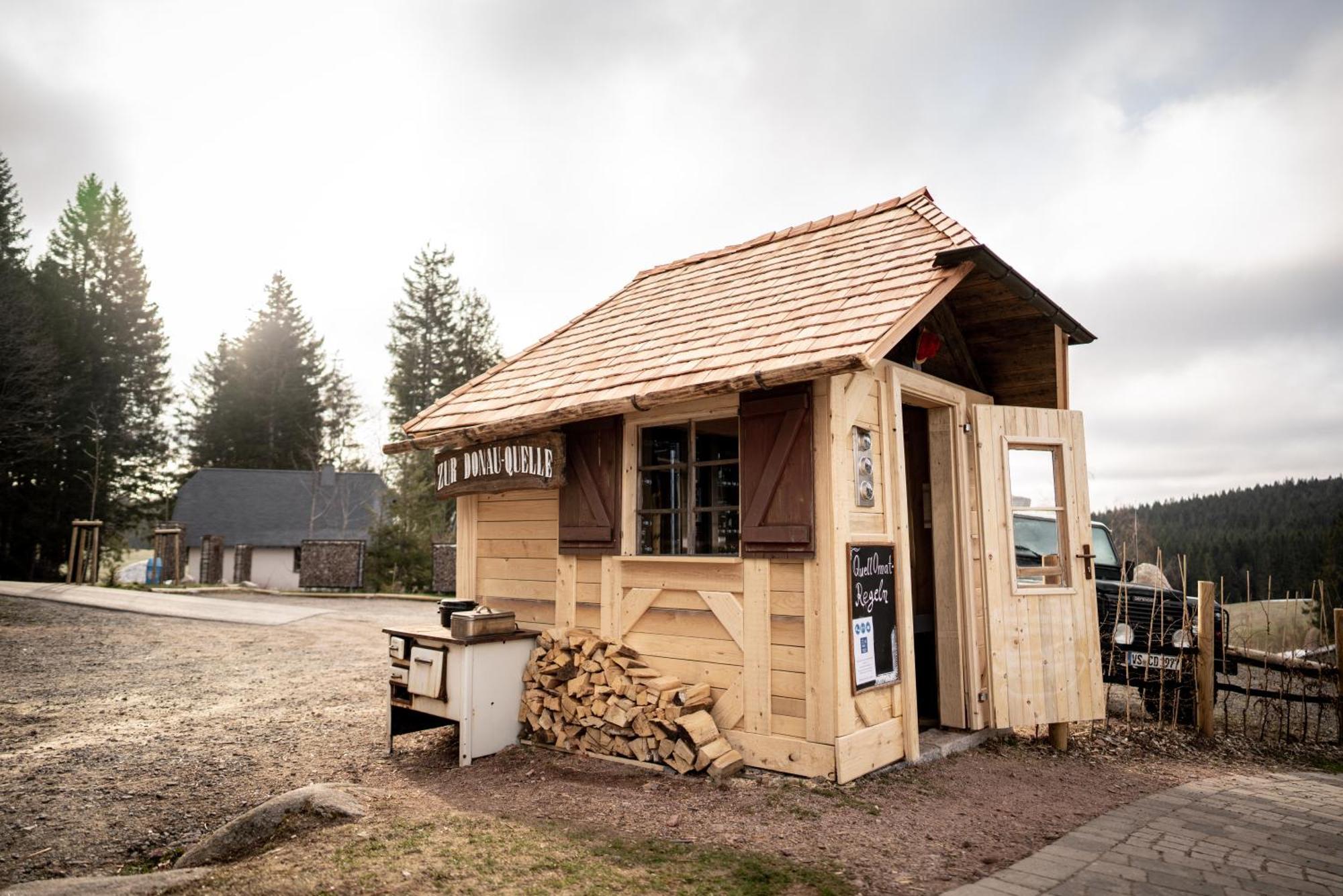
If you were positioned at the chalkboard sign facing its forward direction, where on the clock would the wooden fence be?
The wooden fence is roughly at 9 o'clock from the chalkboard sign.

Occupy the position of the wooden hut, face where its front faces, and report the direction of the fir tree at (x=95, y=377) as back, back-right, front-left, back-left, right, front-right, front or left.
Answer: back

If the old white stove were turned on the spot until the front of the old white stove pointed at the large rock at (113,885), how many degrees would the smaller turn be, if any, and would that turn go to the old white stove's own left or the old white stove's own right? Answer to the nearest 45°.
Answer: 0° — it already faces it

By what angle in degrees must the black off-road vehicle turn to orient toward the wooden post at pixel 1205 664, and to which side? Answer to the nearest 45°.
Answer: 0° — it already faces it

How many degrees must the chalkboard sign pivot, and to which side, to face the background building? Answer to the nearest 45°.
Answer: approximately 180°

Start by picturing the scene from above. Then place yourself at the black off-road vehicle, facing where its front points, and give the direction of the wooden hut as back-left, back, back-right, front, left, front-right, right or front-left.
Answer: right

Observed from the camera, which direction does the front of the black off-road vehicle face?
facing the viewer and to the right of the viewer

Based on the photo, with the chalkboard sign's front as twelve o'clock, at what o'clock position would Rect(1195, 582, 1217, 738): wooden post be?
The wooden post is roughly at 9 o'clock from the chalkboard sign.

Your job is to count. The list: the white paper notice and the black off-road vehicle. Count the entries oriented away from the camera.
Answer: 0

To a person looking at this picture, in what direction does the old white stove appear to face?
facing the viewer and to the left of the viewer

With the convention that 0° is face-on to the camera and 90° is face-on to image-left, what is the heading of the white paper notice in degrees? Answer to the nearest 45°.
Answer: approximately 315°

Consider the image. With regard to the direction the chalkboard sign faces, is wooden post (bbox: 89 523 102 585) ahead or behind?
behind

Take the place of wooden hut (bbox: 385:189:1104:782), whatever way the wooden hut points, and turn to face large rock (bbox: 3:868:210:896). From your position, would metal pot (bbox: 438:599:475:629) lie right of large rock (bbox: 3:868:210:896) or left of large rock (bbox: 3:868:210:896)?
right

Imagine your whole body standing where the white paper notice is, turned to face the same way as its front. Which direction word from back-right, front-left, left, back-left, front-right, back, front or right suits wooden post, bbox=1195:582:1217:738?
left

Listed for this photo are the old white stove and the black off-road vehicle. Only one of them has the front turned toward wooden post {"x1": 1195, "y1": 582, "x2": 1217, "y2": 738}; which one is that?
the black off-road vehicle
